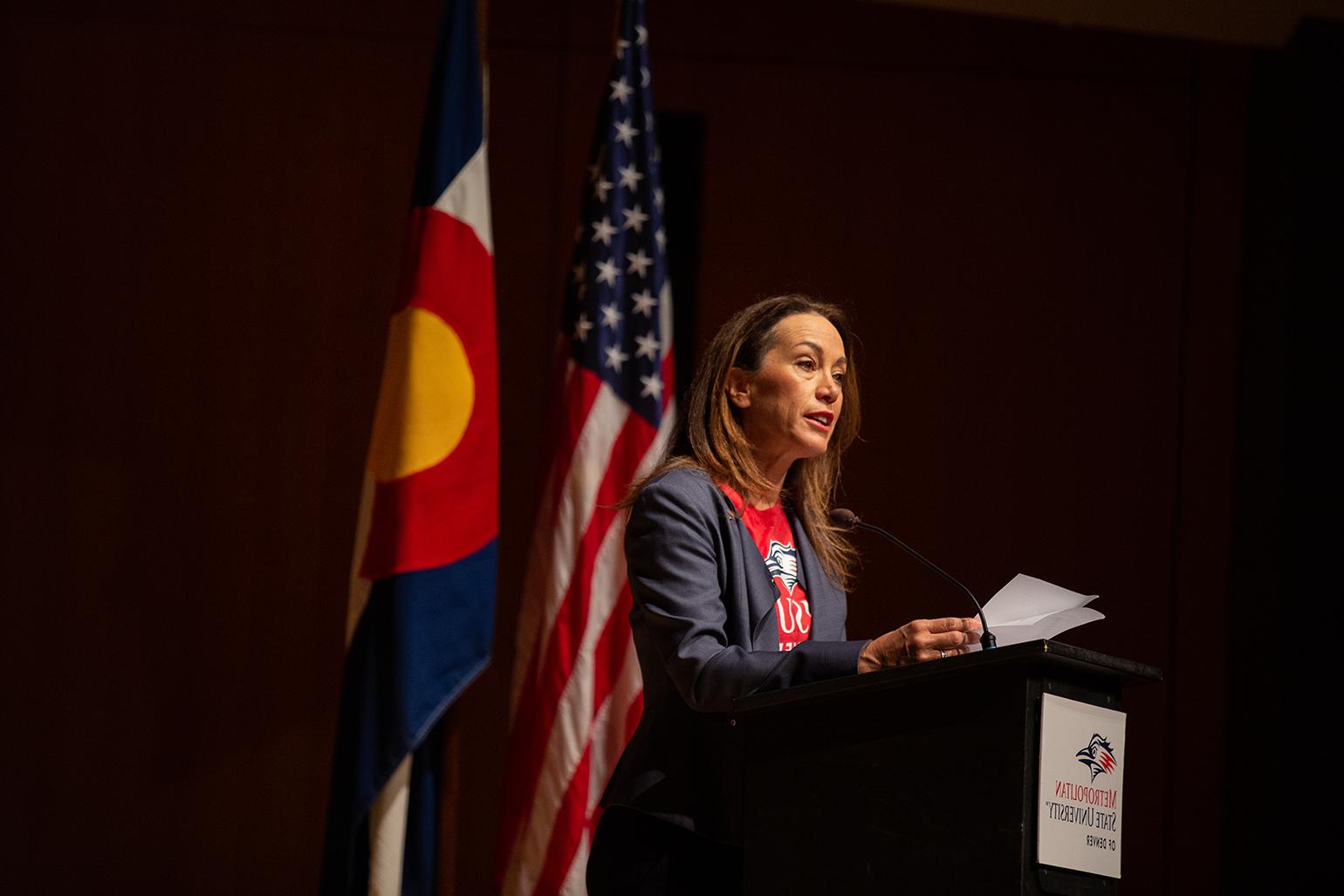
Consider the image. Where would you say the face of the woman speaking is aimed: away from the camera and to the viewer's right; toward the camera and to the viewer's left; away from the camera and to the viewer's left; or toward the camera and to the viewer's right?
toward the camera and to the viewer's right

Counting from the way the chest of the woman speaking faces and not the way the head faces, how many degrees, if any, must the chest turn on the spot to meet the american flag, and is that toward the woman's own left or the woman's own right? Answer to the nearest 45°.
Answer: approximately 135° to the woman's own left

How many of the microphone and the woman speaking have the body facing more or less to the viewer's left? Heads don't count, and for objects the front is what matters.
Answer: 1

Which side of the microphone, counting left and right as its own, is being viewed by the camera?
left

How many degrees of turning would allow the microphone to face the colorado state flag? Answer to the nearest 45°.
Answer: approximately 45° to its right
